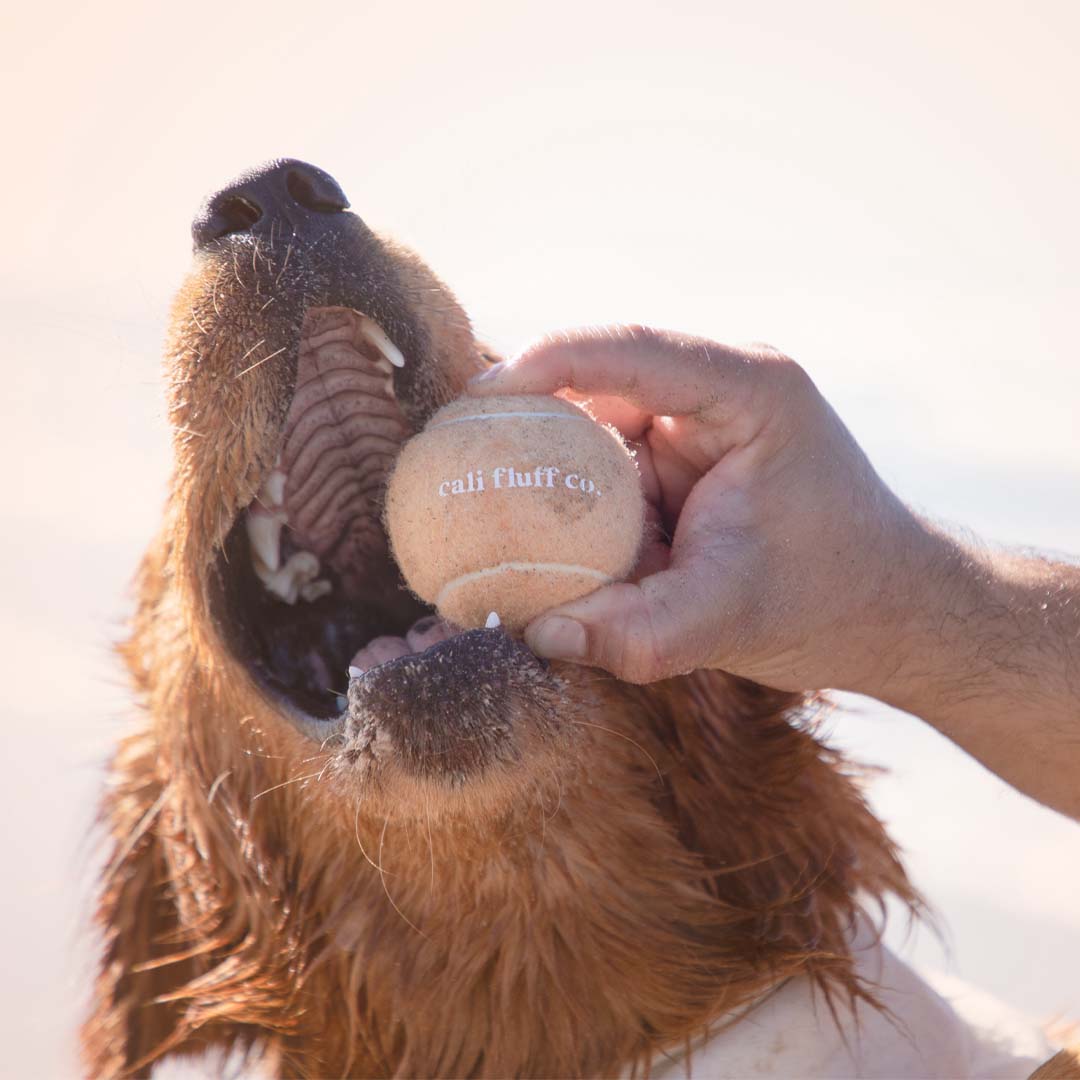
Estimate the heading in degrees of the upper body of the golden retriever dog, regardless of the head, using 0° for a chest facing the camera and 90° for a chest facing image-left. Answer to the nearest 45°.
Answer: approximately 0°
